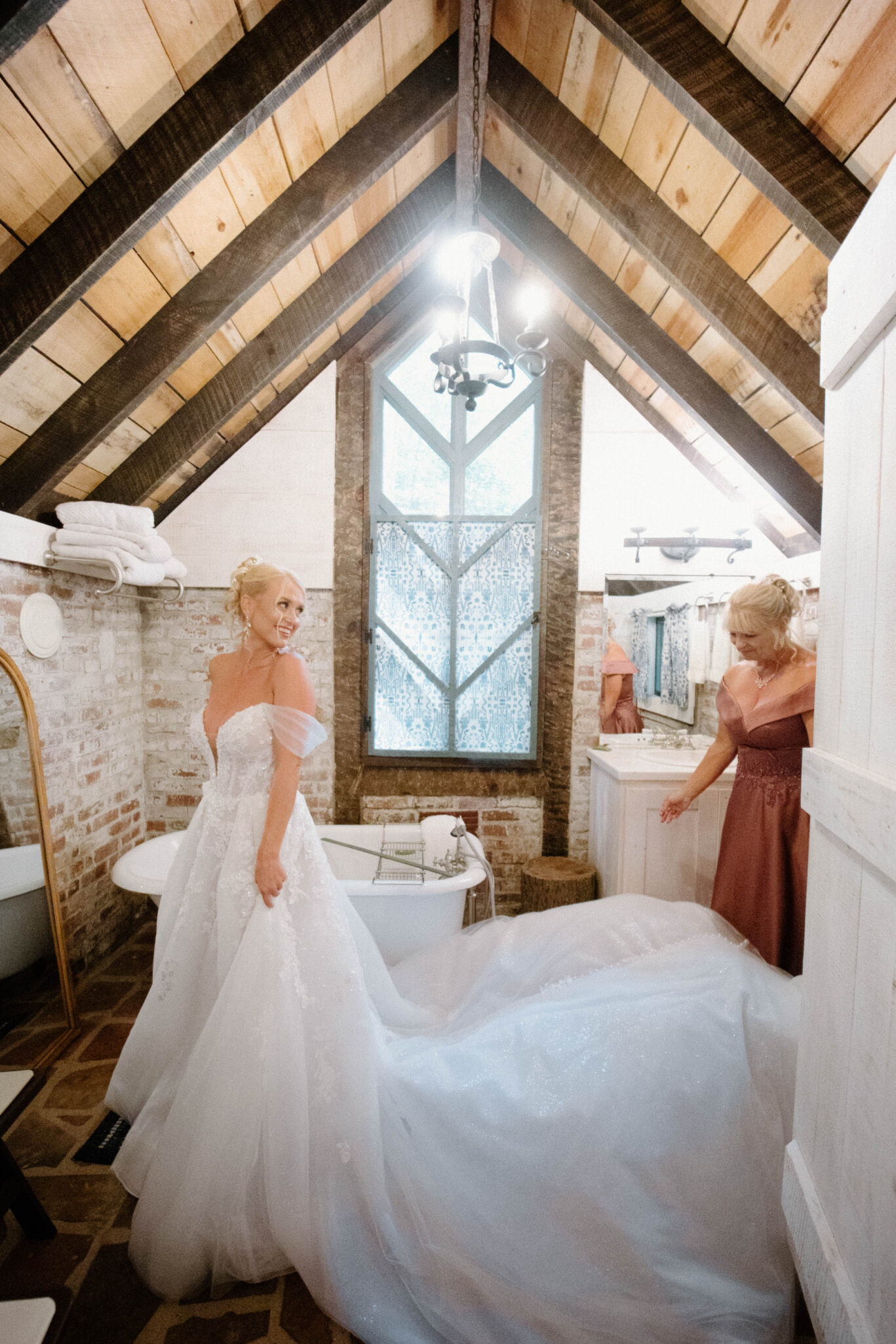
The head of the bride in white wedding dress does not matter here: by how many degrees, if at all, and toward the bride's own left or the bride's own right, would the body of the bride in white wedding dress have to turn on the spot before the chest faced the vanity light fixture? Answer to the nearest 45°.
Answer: approximately 180°

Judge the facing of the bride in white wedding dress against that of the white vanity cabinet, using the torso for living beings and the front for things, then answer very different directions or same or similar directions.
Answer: same or similar directions

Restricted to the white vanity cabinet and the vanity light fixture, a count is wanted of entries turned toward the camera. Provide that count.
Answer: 2

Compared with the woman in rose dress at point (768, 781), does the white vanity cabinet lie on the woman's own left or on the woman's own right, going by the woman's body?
on the woman's own right

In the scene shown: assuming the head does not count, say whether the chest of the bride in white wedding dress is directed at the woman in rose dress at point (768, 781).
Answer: no

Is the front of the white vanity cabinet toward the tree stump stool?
no

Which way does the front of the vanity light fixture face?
toward the camera

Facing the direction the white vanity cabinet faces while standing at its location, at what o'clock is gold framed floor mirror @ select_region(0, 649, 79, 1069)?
The gold framed floor mirror is roughly at 2 o'clock from the white vanity cabinet.

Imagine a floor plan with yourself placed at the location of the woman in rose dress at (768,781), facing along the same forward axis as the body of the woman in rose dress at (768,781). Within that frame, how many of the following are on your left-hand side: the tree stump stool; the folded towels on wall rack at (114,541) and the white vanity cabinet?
0

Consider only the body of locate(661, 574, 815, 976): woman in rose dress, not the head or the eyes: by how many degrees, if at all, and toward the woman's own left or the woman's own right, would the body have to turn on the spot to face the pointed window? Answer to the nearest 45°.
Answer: approximately 90° to the woman's own right

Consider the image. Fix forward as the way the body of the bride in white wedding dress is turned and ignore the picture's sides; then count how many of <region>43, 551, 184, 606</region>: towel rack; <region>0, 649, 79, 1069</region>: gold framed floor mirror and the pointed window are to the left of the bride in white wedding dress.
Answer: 0

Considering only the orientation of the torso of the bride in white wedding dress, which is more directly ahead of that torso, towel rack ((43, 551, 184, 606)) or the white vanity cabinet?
the towel rack

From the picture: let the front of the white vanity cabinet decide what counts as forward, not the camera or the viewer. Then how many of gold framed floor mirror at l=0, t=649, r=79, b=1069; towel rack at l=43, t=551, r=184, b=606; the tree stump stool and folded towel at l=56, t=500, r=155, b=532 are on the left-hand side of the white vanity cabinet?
0

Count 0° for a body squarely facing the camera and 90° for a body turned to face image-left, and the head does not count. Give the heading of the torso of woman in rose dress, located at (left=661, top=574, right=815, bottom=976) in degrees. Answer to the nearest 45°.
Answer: approximately 45°

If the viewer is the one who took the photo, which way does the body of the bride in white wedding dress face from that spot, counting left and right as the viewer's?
facing the viewer and to the left of the viewer

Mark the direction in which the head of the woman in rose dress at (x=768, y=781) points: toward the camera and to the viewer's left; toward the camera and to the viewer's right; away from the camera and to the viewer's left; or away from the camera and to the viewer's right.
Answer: toward the camera and to the viewer's left
